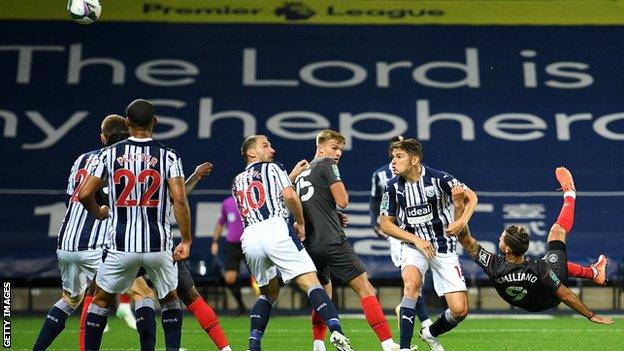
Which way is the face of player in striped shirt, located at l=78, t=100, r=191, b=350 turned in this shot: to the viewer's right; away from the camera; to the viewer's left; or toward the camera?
away from the camera

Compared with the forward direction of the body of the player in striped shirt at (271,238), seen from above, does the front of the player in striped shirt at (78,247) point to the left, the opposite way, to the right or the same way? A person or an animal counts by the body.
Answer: the same way

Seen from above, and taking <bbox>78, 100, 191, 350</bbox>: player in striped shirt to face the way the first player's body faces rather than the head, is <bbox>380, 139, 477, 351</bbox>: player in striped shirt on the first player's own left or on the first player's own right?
on the first player's own right

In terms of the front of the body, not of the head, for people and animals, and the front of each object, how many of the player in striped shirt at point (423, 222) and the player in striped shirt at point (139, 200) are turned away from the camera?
1

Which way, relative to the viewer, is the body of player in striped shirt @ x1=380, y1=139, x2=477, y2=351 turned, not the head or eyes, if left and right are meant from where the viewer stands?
facing the viewer

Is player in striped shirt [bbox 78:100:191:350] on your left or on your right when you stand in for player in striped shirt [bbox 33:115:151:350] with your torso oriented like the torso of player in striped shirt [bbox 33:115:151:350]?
on your right

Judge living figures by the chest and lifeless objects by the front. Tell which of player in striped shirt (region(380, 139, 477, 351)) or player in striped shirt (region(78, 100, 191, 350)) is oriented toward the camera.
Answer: player in striped shirt (region(380, 139, 477, 351))

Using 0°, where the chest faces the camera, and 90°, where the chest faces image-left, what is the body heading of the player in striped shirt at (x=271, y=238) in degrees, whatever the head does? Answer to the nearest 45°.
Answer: approximately 225°

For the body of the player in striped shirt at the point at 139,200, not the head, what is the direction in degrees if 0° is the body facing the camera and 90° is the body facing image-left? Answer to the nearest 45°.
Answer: approximately 180°

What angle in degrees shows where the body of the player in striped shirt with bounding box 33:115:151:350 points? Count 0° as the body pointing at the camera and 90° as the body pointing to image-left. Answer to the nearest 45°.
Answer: approximately 225°

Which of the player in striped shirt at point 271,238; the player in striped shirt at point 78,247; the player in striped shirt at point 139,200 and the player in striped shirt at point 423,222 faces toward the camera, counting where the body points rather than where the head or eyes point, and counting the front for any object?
the player in striped shirt at point 423,222

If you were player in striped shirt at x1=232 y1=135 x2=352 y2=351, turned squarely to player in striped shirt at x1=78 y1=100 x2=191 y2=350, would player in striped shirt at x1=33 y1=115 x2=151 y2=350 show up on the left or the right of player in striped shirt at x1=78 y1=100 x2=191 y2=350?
right

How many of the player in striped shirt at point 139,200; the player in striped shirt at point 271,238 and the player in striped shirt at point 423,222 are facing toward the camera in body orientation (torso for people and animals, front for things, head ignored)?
1
